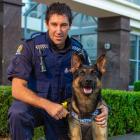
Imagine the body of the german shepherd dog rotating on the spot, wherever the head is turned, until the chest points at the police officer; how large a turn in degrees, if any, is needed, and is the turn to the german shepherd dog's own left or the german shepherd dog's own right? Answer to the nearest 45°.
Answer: approximately 90° to the german shepherd dog's own right

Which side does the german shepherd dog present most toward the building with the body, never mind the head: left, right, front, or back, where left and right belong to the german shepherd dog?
back

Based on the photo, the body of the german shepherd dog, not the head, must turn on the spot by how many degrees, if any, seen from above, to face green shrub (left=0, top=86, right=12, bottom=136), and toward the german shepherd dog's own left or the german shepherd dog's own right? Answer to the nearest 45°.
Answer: approximately 135° to the german shepherd dog's own right

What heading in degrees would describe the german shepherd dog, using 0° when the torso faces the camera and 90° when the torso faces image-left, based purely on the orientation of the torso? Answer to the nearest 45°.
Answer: approximately 0°

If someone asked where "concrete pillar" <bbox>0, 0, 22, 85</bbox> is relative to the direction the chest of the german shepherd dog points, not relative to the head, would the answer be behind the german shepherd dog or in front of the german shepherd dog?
behind

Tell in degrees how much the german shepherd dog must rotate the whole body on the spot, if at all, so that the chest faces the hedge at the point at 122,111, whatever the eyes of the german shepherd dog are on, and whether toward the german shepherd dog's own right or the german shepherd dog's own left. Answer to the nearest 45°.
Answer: approximately 180°
